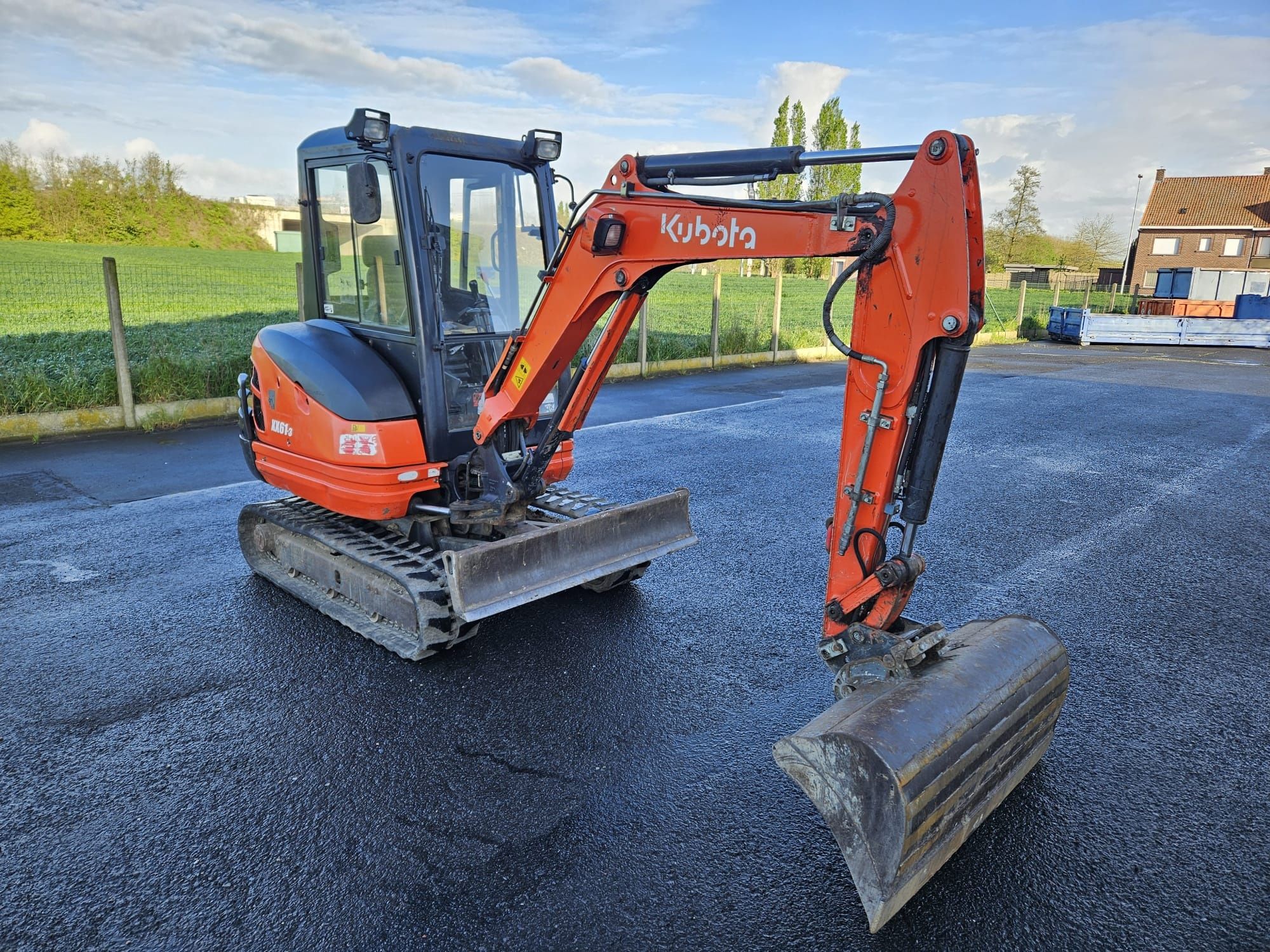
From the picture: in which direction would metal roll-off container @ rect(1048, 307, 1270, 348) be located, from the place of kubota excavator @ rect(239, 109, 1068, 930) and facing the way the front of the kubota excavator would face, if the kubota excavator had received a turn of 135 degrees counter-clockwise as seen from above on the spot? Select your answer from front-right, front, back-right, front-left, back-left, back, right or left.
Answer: front-right

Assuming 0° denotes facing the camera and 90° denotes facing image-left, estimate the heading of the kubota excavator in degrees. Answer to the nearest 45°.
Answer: approximately 315°

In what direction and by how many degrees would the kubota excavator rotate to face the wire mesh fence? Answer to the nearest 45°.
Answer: approximately 180°

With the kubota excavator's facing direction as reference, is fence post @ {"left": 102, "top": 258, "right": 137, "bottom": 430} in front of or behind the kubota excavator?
behind

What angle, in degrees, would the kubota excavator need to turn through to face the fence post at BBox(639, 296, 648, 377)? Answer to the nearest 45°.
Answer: approximately 135° to its left
